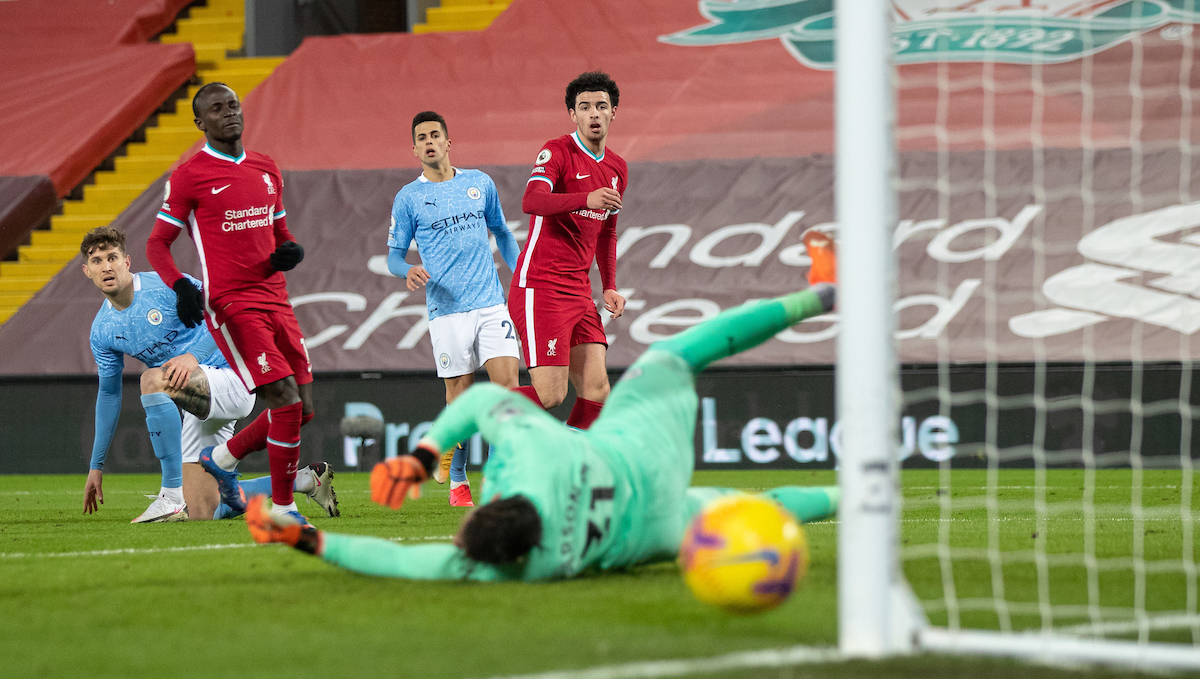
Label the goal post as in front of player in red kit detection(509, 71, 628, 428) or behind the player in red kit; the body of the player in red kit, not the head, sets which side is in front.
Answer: in front

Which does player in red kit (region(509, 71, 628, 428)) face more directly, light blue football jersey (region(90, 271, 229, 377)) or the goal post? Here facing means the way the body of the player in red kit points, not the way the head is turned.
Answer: the goal post

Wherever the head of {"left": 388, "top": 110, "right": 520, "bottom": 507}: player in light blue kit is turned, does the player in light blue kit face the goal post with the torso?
yes

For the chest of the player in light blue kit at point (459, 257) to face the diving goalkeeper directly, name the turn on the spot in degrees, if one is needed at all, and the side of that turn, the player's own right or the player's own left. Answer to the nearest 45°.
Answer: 0° — they already face them

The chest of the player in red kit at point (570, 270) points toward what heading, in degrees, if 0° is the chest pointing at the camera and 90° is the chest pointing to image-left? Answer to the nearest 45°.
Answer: approximately 315°

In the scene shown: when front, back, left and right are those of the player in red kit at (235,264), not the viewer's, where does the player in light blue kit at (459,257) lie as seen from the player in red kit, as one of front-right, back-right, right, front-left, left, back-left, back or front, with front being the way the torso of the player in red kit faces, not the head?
left

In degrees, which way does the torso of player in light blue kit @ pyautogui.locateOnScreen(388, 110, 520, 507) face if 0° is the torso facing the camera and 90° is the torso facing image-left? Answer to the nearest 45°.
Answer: approximately 0°

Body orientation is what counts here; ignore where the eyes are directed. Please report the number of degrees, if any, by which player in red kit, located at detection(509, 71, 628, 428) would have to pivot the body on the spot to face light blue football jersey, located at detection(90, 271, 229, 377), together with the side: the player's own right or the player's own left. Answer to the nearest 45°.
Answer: approximately 135° to the player's own right
